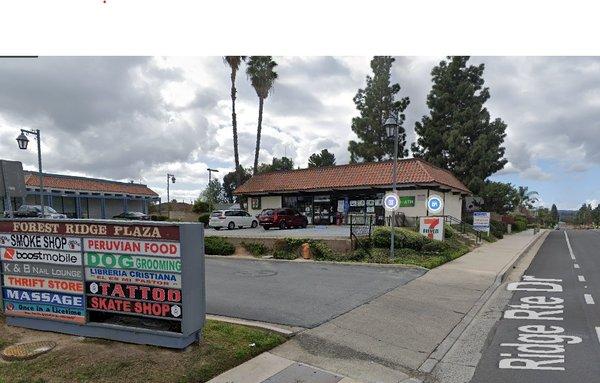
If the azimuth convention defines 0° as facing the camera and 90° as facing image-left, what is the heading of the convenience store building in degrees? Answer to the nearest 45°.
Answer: approximately 45°

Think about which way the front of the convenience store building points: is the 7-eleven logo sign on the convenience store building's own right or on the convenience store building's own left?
on the convenience store building's own left

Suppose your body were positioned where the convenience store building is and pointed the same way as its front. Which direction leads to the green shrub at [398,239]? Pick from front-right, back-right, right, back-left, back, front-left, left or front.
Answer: front-left

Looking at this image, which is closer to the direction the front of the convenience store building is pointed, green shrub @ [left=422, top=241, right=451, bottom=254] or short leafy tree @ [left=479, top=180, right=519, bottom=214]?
the green shrub

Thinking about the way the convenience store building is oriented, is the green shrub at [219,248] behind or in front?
in front

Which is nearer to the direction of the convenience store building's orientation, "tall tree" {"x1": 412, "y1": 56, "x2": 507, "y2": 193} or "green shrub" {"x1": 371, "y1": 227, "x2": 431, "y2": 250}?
the green shrub

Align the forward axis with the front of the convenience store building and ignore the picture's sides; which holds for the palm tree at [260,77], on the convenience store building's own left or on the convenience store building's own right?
on the convenience store building's own right

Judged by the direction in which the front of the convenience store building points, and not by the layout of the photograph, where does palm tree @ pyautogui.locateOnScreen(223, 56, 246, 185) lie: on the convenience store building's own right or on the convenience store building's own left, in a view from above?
on the convenience store building's own right

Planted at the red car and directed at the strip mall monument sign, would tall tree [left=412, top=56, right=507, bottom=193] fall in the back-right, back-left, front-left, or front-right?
back-left

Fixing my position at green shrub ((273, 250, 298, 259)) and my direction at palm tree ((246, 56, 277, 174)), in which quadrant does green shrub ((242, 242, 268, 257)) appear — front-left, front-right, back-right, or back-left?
front-left

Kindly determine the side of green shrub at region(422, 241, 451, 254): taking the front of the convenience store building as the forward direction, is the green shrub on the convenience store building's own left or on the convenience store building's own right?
on the convenience store building's own left
